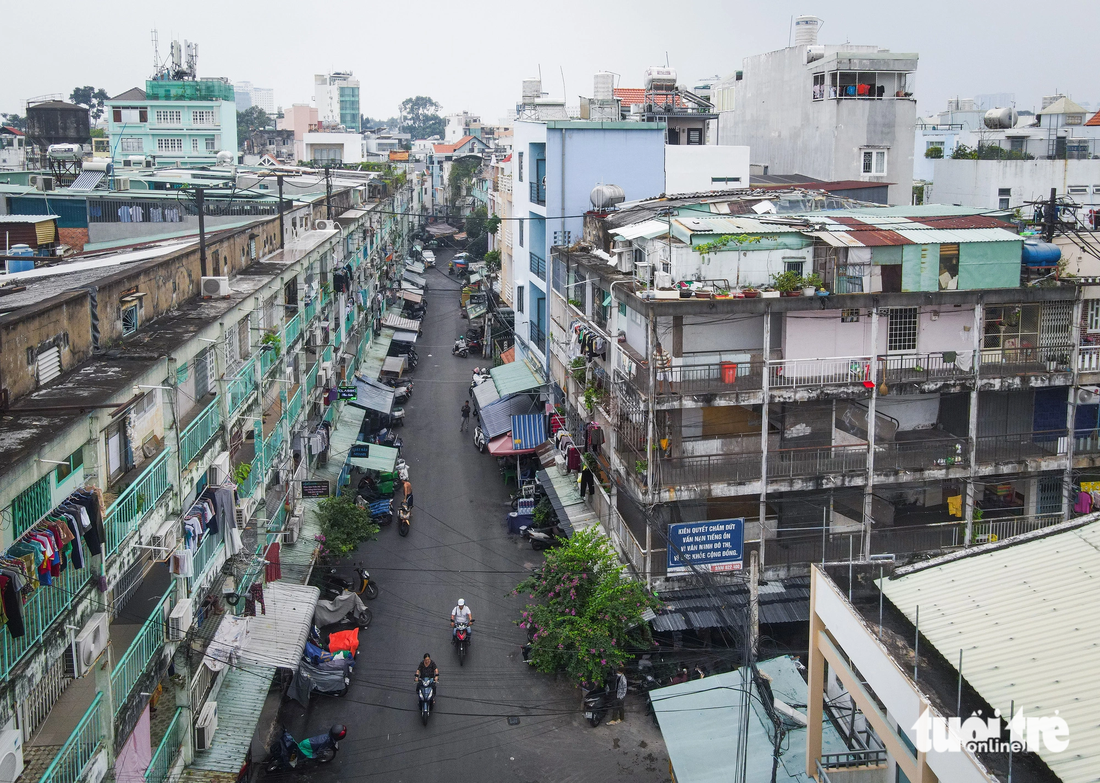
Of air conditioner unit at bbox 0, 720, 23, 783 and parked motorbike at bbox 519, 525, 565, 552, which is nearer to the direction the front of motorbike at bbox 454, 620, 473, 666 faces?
the air conditioner unit

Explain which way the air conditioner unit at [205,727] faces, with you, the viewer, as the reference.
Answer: facing to the right of the viewer

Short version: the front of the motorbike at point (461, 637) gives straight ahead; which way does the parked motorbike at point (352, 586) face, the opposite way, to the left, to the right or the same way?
to the left

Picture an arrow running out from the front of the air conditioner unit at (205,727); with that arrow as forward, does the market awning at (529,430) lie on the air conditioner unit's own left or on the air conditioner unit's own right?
on the air conditioner unit's own left

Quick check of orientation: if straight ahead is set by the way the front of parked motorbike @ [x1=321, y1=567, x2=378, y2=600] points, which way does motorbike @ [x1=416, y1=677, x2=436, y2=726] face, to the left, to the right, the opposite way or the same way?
to the right

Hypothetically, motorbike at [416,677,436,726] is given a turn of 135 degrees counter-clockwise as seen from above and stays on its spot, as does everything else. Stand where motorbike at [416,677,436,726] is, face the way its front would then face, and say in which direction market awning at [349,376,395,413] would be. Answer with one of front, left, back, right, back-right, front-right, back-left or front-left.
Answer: front-left

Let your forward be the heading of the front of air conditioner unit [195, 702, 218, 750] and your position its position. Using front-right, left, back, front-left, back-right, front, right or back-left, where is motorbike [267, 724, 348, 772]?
front-left

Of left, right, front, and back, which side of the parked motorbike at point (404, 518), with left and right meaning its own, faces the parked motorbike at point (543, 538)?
left

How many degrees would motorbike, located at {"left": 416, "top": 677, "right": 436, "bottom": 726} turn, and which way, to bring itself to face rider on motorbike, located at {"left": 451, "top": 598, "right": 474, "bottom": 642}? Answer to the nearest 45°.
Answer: approximately 180°
